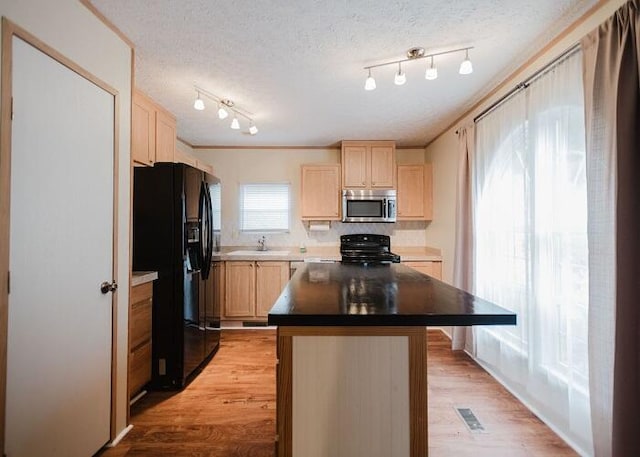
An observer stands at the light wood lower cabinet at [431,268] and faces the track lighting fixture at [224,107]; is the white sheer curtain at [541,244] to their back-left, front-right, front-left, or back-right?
front-left

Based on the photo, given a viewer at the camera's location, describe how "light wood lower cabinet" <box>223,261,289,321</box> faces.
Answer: facing the viewer

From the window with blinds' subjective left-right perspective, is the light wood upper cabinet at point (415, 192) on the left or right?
on its left

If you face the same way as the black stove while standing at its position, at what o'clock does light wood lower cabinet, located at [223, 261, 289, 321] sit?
The light wood lower cabinet is roughly at 2 o'clock from the black stove.

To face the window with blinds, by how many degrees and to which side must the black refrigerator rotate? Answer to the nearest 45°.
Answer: approximately 90° to its left

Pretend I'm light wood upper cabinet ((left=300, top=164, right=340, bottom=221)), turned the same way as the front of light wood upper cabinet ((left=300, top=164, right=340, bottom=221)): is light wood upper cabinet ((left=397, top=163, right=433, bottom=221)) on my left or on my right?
on my left

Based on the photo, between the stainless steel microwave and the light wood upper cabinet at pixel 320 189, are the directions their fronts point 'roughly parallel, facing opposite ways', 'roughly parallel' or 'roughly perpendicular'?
roughly parallel

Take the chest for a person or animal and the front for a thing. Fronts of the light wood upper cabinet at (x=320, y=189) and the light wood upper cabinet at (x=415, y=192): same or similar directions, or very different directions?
same or similar directions

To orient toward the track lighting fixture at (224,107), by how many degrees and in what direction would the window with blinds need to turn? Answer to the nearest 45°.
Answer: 0° — it already faces it

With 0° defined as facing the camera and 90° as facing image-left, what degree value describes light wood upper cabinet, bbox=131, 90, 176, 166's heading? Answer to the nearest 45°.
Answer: approximately 315°

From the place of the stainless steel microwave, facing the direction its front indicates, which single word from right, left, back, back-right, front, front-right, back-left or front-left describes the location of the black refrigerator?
front-right

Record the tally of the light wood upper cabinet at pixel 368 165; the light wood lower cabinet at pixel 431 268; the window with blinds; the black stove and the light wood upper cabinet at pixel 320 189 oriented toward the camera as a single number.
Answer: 5

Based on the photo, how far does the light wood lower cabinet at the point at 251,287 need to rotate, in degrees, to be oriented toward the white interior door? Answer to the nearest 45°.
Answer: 0° — it already faces it

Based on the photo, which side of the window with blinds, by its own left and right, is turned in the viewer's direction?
front

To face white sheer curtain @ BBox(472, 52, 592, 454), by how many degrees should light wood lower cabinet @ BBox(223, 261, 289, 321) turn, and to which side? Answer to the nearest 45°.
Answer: approximately 45° to its left

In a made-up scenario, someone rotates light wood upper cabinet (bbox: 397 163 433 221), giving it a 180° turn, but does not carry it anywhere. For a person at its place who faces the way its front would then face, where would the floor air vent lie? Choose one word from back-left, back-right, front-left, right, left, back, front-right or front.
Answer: back

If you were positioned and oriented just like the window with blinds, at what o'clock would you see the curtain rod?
The curtain rod is roughly at 11 o'clock from the window with blinds.

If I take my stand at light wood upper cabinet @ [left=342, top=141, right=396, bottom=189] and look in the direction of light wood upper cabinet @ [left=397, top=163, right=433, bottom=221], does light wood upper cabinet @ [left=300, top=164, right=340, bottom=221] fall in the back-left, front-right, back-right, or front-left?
back-left

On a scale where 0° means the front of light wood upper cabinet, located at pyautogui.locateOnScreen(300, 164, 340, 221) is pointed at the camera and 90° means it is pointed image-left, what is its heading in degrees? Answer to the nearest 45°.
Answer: approximately 0°
